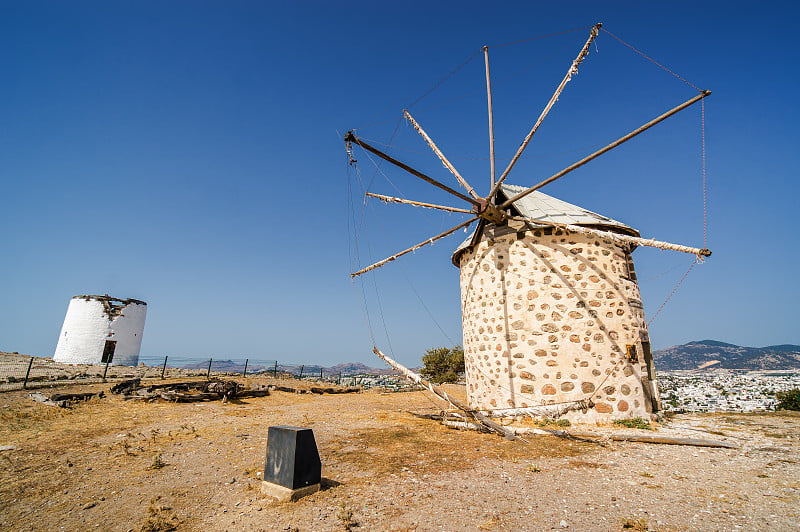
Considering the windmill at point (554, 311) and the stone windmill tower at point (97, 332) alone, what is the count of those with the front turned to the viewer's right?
0

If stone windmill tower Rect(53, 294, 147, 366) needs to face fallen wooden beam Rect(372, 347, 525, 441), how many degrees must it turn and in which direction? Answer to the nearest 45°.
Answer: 0° — it already faces it

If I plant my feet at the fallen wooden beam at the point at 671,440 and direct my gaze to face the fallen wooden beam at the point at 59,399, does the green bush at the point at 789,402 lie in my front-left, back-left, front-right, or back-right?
back-right

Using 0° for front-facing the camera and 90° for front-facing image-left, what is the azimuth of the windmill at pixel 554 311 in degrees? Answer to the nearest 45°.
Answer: approximately 45°

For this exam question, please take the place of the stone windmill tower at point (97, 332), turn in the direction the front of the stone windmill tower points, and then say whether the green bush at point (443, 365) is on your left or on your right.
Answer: on your left

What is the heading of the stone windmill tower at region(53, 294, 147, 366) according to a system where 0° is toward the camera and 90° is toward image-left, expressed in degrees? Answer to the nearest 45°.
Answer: approximately 0°

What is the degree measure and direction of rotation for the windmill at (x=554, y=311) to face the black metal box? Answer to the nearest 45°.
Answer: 0° — it already faces it

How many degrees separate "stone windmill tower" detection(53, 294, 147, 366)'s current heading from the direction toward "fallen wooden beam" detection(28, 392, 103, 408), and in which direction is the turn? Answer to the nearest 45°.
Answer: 0° — it already faces it

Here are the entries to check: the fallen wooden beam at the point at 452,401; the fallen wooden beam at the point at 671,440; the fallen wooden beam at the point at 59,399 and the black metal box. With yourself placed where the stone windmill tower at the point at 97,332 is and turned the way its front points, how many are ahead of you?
4

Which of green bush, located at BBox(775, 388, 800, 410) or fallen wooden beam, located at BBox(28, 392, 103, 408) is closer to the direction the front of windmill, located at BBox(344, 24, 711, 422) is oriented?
the fallen wooden beam

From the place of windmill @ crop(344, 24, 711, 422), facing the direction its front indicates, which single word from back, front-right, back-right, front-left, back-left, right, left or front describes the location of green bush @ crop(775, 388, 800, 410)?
back

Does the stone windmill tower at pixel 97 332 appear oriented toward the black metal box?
yes

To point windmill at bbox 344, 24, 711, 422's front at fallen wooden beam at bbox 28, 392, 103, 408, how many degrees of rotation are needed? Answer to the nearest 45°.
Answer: approximately 45° to its right

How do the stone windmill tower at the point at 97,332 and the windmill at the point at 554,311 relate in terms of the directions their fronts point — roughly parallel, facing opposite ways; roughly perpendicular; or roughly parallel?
roughly perpendicular
